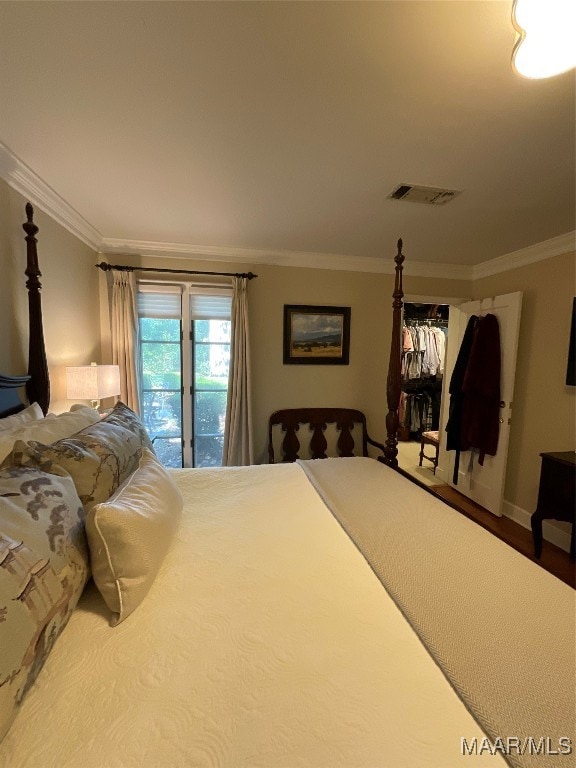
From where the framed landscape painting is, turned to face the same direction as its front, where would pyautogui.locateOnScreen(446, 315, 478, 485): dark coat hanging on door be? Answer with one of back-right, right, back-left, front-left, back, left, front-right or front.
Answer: left

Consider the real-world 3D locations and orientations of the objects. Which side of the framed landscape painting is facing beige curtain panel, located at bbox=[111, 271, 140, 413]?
right

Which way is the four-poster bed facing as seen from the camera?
to the viewer's right

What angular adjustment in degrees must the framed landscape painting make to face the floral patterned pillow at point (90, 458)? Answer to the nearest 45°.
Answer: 0° — it already faces it

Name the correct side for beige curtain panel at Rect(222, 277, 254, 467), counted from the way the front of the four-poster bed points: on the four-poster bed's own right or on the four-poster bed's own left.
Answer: on the four-poster bed's own left

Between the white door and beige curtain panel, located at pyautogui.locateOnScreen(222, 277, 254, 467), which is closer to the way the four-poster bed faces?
the white door

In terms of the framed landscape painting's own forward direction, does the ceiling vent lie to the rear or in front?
in front

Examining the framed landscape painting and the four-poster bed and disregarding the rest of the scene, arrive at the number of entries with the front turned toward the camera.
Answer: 1

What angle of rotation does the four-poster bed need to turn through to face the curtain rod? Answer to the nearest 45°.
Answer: approximately 135° to its left

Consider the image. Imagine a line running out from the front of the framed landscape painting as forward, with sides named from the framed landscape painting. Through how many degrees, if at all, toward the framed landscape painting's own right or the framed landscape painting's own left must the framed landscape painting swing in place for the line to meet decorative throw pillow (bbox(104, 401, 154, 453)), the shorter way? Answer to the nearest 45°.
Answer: approximately 45° to the framed landscape painting's own right

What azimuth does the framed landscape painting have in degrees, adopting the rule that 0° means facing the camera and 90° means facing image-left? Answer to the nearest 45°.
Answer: approximately 0°
